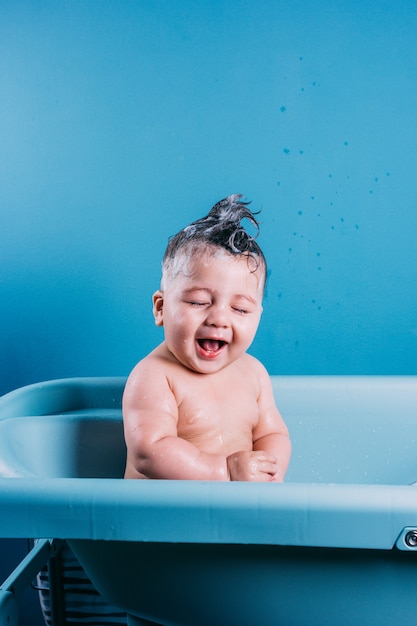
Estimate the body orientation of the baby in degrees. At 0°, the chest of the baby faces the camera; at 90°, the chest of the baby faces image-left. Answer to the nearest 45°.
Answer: approximately 315°
